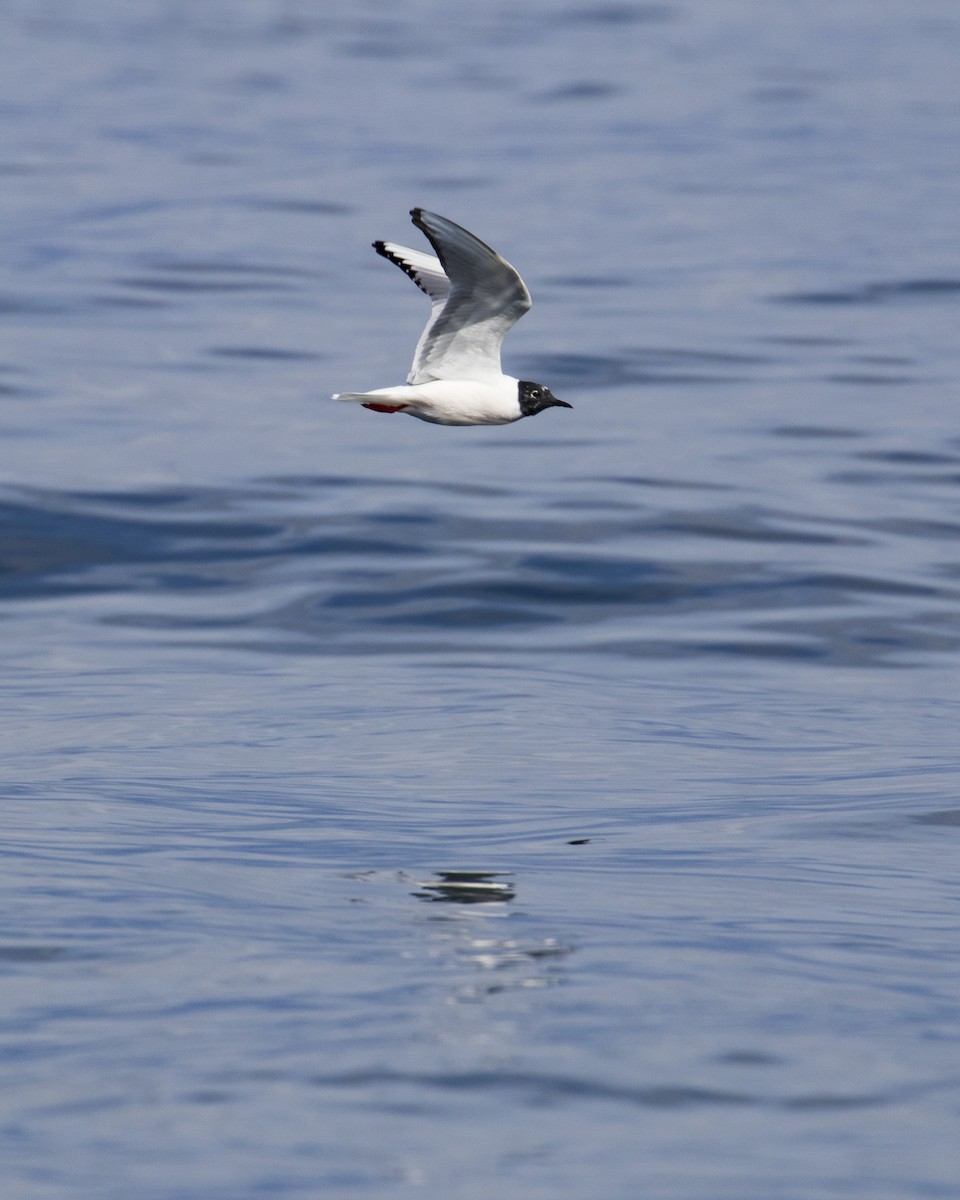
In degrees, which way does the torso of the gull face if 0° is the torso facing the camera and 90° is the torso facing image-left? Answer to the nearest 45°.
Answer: approximately 270°
